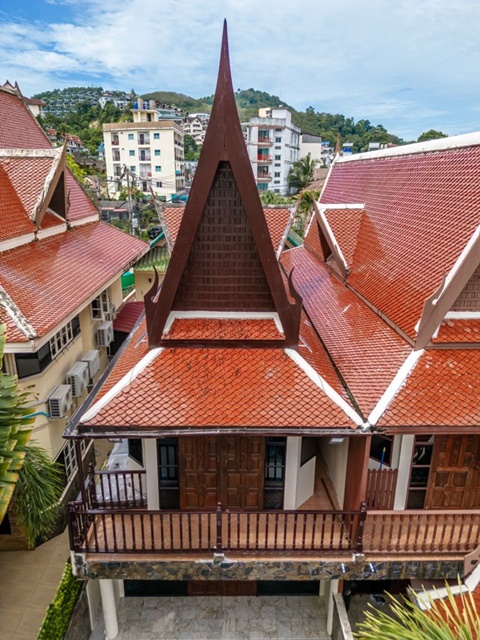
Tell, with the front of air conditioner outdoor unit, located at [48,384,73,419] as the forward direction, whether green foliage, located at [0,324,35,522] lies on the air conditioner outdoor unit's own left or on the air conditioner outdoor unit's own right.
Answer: on the air conditioner outdoor unit's own right

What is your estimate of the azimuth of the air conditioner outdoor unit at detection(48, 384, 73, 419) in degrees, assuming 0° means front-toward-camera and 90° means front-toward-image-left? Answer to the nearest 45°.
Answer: approximately 270°

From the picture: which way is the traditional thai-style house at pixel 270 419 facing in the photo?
toward the camera

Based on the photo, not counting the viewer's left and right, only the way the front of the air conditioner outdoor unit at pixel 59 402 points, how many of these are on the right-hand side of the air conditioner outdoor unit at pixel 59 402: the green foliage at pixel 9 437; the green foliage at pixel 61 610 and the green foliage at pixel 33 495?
3

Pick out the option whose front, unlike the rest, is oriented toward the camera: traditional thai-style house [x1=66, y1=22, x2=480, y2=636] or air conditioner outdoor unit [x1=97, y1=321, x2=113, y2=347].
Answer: the traditional thai-style house

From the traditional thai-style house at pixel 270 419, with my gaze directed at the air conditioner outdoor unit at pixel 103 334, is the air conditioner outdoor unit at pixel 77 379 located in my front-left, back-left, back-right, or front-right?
front-left

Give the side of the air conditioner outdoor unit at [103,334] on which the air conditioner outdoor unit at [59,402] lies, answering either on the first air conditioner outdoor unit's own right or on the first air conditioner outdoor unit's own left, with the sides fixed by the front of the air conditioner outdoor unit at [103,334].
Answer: on the first air conditioner outdoor unit's own right

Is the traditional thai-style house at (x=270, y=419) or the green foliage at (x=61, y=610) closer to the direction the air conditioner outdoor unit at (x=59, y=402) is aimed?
the traditional thai-style house

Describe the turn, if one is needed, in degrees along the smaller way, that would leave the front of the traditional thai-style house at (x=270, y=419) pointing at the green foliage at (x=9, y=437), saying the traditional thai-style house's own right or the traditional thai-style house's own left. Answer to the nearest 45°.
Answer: approximately 45° to the traditional thai-style house's own right

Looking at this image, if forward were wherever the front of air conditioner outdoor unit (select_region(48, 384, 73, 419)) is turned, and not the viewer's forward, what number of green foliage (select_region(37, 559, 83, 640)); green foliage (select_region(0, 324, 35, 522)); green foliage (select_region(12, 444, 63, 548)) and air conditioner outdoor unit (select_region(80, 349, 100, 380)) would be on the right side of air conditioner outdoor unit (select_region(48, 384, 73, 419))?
3

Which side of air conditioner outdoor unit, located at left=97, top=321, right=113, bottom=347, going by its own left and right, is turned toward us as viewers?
right

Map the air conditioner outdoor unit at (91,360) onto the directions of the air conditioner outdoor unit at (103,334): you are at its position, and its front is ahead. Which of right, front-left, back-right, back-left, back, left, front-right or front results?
right
